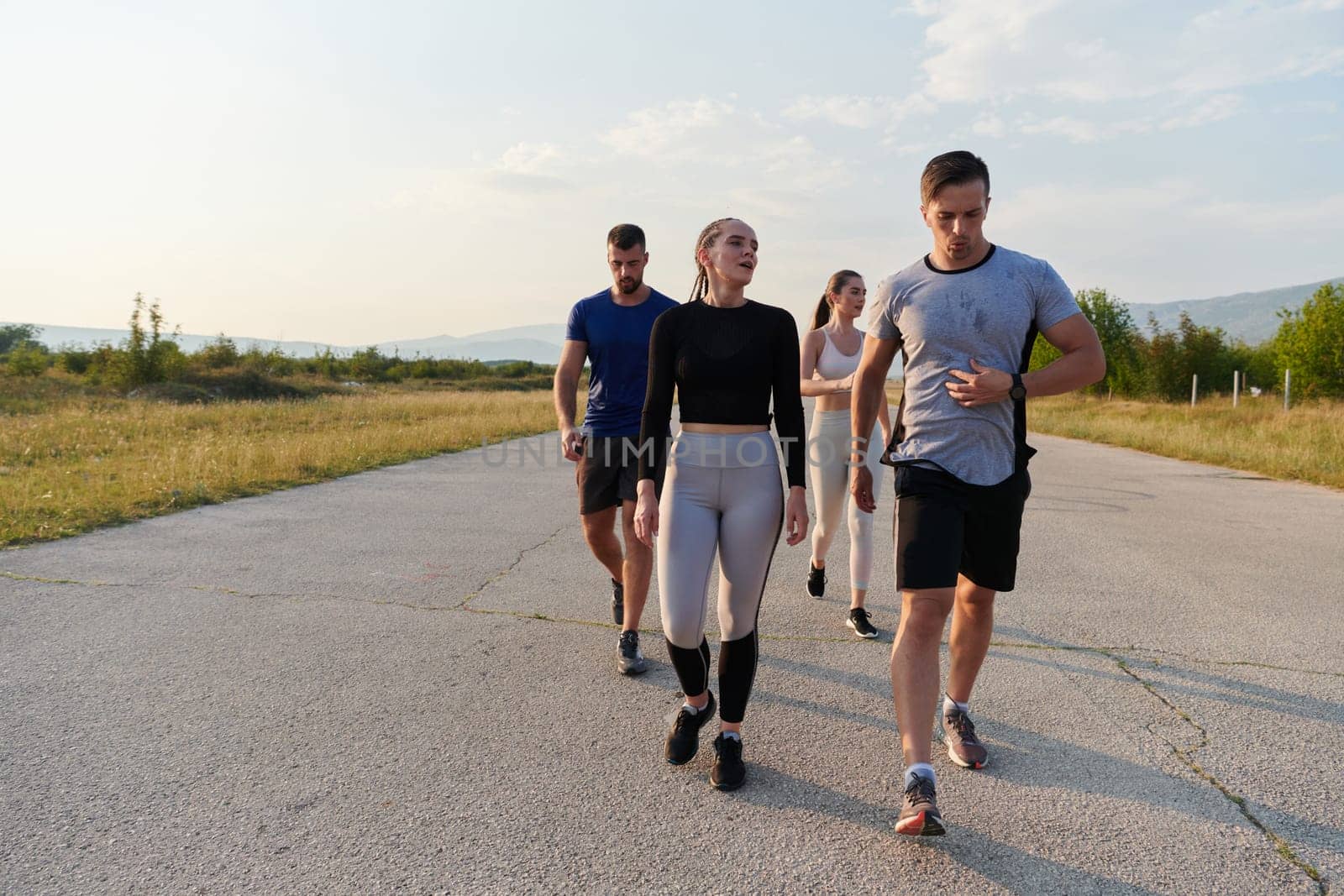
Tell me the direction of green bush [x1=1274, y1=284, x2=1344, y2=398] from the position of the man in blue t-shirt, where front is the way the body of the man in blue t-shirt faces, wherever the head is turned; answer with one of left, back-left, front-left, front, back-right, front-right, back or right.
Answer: back-left

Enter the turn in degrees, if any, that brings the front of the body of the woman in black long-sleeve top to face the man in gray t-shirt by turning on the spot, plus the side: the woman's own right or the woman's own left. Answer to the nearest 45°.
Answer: approximately 90° to the woman's own left

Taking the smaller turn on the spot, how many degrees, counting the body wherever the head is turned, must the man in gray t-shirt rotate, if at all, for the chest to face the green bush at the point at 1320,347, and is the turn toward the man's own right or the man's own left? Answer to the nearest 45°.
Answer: approximately 180°

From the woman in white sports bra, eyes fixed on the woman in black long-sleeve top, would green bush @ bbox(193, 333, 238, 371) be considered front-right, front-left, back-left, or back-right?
back-right

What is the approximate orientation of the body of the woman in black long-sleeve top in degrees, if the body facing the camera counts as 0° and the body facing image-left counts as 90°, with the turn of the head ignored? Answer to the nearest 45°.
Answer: approximately 0°

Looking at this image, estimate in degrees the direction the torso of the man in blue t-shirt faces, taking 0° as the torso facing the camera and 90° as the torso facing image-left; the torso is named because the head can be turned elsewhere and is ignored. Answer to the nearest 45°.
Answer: approximately 0°

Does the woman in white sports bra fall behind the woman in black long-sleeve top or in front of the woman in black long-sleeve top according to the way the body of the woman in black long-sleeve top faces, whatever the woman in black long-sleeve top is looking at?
behind

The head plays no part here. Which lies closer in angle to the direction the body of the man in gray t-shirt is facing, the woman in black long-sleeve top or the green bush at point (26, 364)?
the woman in black long-sleeve top

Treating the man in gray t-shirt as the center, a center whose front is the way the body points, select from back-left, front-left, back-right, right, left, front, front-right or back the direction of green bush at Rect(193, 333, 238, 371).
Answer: back-right
